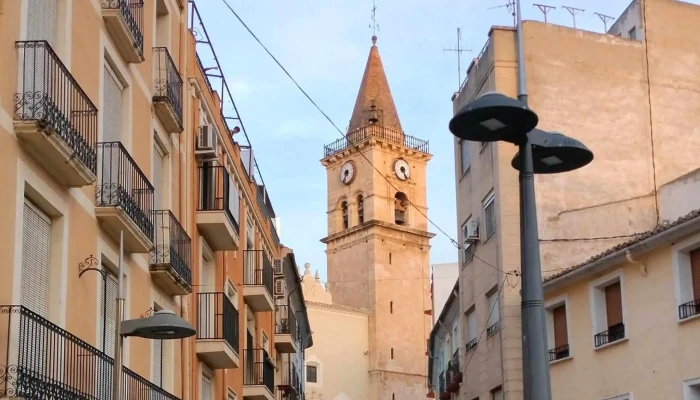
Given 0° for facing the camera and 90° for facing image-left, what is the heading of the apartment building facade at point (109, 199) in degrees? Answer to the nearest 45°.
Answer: approximately 315°

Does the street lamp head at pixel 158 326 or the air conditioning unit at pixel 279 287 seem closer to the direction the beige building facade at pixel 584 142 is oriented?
the street lamp head

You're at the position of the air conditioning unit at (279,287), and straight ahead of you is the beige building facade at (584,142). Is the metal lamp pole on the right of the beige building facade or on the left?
right

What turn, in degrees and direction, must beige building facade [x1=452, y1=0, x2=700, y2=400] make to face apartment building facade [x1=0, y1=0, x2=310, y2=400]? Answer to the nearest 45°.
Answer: approximately 45° to its left

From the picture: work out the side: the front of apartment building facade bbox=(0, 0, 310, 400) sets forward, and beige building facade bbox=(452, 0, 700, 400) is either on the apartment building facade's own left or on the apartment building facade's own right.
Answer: on the apartment building facade's own left

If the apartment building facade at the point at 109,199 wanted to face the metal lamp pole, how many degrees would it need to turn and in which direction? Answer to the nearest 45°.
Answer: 0° — it already faces it
